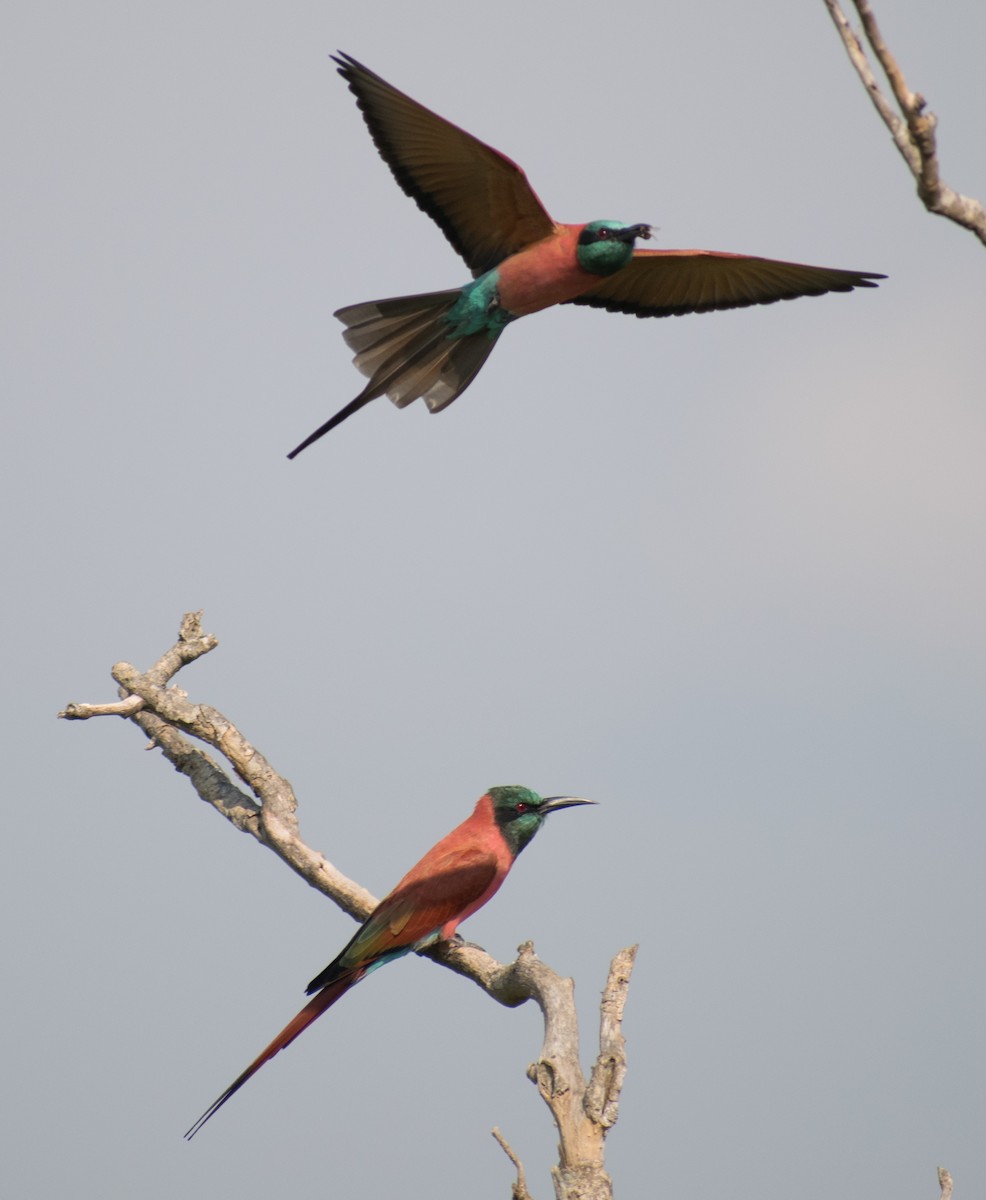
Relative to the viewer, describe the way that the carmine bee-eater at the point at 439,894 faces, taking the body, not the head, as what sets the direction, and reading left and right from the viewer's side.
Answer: facing to the right of the viewer

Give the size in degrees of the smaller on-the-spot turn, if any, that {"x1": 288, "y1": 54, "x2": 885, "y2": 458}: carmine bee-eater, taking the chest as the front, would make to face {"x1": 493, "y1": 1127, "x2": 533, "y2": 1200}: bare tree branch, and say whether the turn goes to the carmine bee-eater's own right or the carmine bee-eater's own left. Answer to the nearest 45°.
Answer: approximately 90° to the carmine bee-eater's own right

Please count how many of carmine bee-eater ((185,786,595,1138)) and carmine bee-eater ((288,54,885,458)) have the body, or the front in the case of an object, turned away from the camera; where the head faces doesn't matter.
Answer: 0

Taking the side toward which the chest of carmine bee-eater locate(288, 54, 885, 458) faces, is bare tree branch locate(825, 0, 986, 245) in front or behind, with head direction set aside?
in front
